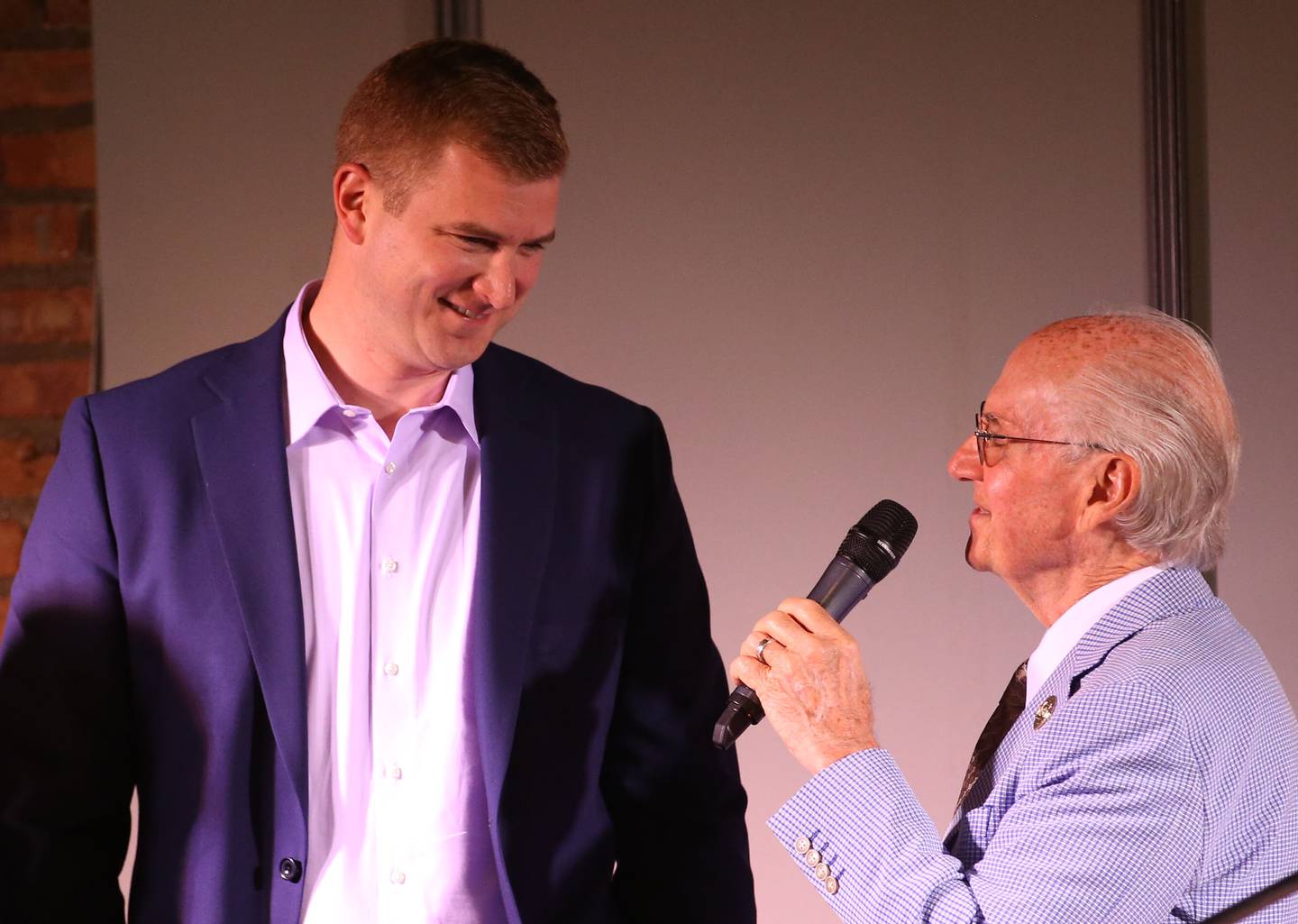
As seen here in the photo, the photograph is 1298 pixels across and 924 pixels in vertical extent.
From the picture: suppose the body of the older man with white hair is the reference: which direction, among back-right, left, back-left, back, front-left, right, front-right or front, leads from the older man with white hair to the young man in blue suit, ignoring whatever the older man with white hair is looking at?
front

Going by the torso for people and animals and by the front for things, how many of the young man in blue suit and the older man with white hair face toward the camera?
1

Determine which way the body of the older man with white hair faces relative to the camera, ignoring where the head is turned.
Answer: to the viewer's left

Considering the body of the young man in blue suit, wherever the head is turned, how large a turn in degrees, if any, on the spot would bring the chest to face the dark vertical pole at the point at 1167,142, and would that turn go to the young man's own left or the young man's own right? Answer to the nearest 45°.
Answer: approximately 135° to the young man's own left

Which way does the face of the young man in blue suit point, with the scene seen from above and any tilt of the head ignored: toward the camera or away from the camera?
toward the camera

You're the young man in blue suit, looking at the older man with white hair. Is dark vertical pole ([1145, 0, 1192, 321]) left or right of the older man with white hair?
left

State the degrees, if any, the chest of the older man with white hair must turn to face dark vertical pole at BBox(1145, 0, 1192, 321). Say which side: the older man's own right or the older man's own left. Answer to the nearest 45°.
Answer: approximately 90° to the older man's own right

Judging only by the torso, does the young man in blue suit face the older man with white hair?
no

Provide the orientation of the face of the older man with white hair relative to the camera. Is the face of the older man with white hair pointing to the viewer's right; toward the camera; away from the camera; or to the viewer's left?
to the viewer's left

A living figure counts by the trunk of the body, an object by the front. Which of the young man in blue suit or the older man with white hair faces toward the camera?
the young man in blue suit

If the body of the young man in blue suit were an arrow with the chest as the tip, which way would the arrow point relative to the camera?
toward the camera
